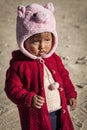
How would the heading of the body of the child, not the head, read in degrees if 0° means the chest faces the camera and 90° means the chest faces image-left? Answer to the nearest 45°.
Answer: approximately 315°

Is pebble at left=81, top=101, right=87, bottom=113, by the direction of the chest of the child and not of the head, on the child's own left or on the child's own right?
on the child's own left
